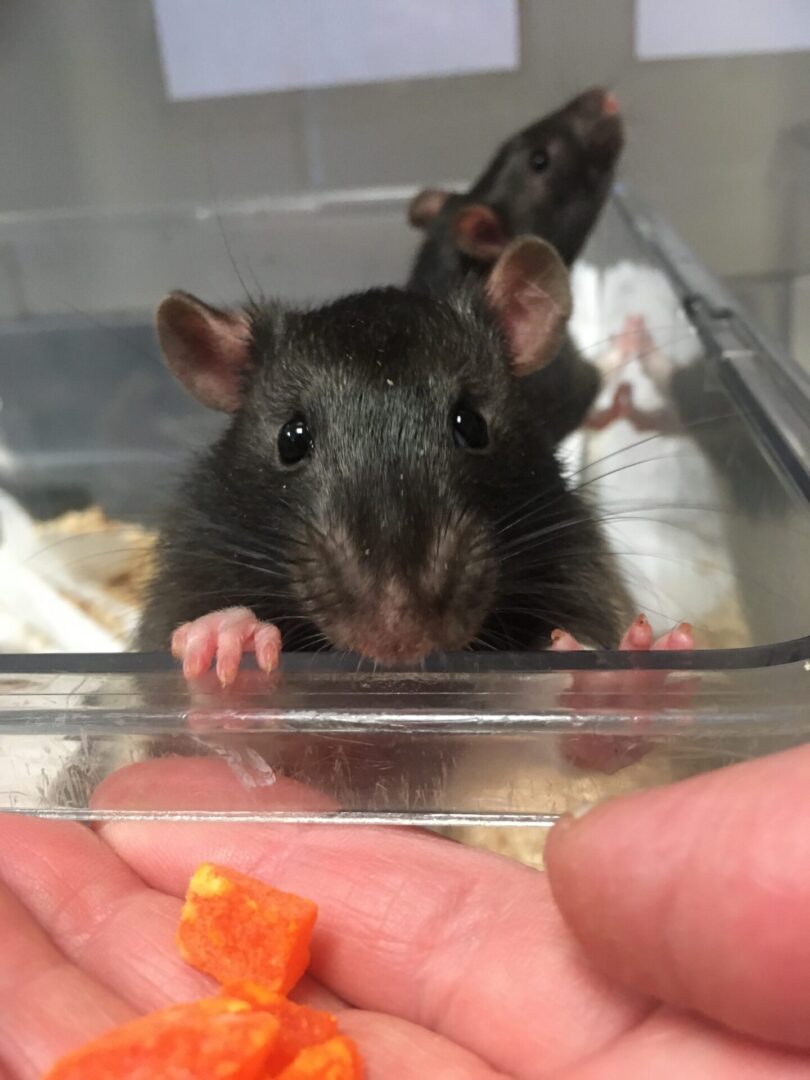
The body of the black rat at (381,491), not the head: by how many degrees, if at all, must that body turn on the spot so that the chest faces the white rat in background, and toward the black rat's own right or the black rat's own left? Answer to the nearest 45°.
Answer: approximately 135° to the black rat's own left

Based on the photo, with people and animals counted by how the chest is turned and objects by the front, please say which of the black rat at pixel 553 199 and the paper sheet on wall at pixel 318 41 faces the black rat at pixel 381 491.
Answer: the paper sheet on wall

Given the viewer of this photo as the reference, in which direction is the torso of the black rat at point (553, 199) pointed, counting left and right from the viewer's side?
facing to the right of the viewer

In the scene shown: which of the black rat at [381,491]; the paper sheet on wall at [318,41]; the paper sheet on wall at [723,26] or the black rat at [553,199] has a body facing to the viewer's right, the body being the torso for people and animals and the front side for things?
the black rat at [553,199]

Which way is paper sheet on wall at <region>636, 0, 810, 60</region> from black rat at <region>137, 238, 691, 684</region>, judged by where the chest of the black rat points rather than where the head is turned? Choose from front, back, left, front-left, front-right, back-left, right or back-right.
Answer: back-left

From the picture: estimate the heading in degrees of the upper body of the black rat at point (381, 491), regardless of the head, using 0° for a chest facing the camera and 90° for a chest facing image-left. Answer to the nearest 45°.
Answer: approximately 0°

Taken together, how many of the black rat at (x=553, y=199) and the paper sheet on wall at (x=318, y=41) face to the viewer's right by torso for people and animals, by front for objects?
1

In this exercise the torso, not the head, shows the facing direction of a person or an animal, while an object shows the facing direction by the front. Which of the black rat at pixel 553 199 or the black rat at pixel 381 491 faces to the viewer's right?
the black rat at pixel 553 199
